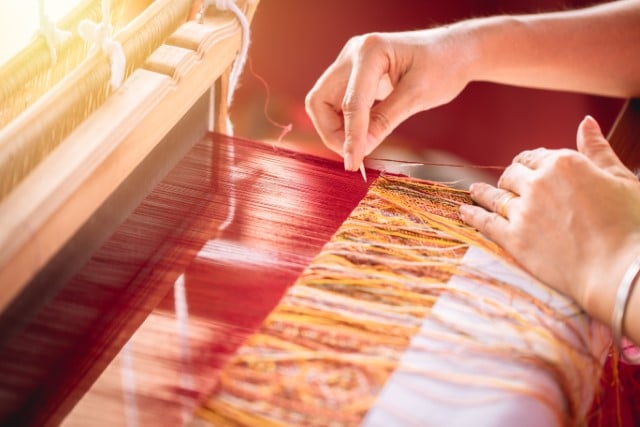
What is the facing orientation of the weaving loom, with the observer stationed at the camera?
facing the viewer and to the right of the viewer
